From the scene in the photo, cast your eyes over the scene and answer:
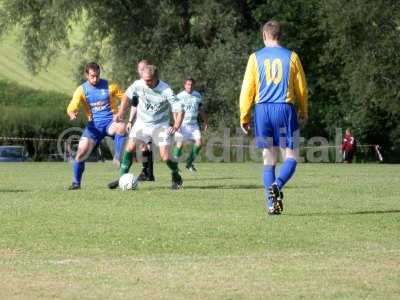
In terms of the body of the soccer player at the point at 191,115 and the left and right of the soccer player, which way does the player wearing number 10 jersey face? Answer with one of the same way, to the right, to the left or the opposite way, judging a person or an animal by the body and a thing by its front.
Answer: the opposite way

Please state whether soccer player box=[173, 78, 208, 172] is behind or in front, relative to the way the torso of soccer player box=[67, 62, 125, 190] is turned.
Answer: behind

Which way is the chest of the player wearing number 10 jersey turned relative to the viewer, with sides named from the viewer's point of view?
facing away from the viewer

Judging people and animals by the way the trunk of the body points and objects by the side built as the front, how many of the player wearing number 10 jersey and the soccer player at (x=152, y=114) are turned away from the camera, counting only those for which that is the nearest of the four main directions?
1

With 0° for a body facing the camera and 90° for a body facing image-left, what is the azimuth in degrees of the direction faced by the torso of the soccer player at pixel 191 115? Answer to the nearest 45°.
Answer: approximately 0°

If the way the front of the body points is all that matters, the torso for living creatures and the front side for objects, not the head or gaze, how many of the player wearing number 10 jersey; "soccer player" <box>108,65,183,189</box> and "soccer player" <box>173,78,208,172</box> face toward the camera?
2

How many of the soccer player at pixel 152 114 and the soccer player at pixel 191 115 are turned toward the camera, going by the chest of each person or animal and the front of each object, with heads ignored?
2
